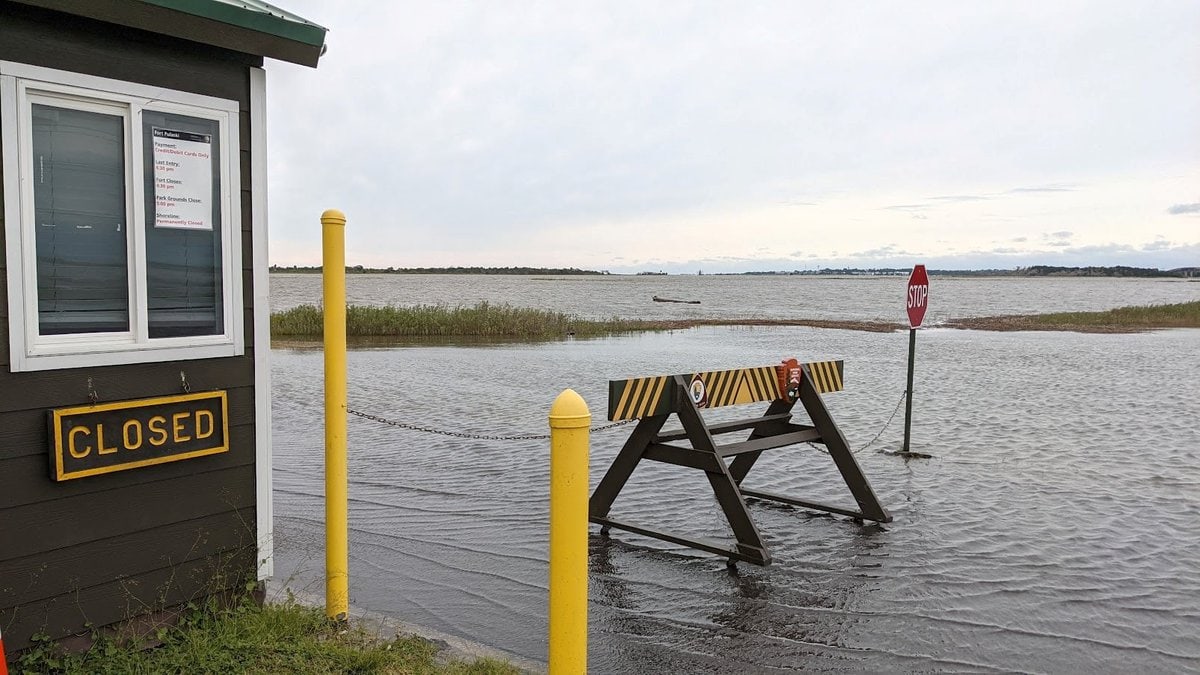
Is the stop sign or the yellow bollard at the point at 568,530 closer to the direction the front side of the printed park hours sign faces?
the yellow bollard

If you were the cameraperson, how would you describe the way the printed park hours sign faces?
facing the viewer and to the right of the viewer

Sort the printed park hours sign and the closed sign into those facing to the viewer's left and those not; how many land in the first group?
0

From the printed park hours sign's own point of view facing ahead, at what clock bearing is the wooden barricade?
The wooden barricade is roughly at 10 o'clock from the printed park hours sign.

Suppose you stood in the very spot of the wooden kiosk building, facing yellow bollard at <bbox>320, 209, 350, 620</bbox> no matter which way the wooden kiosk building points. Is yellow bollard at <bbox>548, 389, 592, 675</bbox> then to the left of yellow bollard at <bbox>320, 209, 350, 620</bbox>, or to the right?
right

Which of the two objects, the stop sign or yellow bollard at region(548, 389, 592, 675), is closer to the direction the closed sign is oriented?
the yellow bollard

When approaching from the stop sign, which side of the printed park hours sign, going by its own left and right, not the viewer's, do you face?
left

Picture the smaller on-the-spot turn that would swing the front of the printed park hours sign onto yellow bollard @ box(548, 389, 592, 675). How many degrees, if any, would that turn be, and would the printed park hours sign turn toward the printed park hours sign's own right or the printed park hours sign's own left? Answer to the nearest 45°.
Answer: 0° — it already faces it

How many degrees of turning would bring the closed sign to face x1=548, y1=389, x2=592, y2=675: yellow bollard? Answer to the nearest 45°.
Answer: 0° — it already faces it

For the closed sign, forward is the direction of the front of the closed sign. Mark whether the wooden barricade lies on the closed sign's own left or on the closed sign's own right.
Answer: on the closed sign's own left
